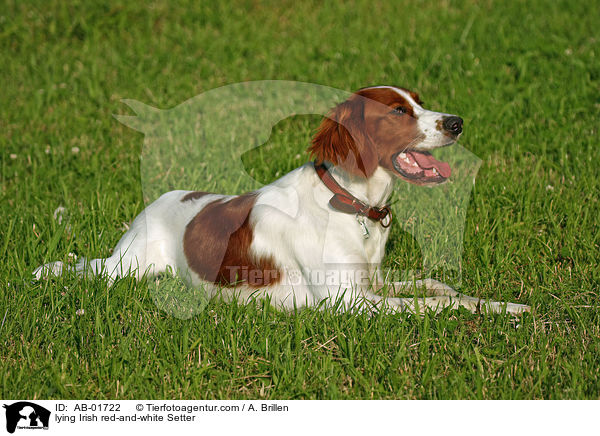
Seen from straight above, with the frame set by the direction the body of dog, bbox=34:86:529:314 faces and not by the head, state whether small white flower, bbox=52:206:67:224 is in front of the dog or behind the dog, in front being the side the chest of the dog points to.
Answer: behind

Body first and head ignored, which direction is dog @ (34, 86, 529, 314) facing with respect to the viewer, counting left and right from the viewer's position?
facing to the right of the viewer
